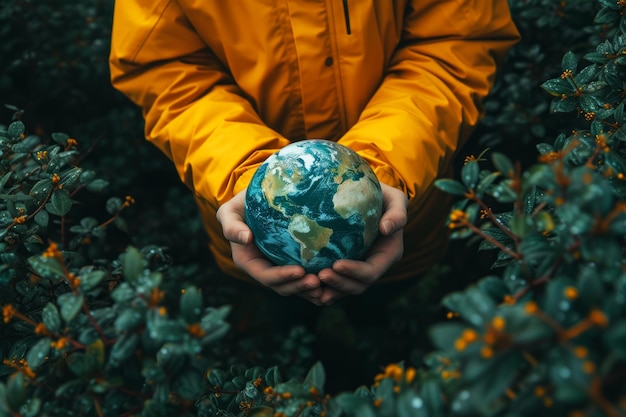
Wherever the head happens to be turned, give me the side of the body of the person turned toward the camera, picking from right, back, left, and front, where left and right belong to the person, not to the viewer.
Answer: front

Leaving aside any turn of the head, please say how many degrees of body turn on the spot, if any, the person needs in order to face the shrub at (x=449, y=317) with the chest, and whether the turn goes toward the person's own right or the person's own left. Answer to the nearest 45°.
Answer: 0° — they already face it
